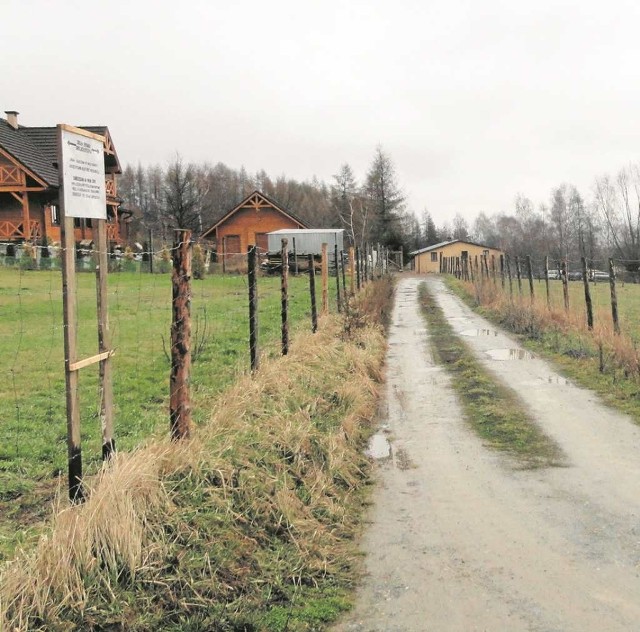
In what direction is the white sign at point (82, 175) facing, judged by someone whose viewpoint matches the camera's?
facing the viewer and to the right of the viewer

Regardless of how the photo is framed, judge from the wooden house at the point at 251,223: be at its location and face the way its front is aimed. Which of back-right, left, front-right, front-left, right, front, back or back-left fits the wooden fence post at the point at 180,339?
front

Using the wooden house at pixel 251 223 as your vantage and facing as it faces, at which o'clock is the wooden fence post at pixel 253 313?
The wooden fence post is roughly at 12 o'clock from the wooden house.

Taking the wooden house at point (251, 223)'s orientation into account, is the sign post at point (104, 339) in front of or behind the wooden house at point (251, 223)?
in front

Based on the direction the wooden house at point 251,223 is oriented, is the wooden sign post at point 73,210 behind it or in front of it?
in front

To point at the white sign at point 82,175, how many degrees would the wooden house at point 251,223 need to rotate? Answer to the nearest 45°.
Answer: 0° — it already faces it

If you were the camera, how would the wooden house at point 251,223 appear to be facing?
facing the viewer

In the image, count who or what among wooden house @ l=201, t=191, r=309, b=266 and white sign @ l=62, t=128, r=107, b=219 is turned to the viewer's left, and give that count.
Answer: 0
